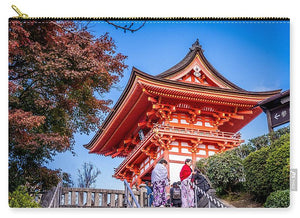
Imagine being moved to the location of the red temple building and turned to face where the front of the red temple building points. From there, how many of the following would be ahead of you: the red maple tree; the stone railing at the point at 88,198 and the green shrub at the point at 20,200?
3

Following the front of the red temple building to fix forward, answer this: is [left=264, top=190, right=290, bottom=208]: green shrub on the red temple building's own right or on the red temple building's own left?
on the red temple building's own left

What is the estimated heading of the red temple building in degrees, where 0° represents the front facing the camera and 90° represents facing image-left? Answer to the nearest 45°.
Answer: approximately 45°

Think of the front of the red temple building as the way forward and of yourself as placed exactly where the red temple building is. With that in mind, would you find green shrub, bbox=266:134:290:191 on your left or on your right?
on your left

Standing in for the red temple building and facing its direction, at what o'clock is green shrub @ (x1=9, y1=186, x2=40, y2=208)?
The green shrub is roughly at 12 o'clock from the red temple building.

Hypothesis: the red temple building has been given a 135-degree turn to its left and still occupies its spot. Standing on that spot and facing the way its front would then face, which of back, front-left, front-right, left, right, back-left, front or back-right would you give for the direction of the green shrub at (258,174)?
front-right

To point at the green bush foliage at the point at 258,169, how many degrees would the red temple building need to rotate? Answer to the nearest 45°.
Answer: approximately 90° to its left

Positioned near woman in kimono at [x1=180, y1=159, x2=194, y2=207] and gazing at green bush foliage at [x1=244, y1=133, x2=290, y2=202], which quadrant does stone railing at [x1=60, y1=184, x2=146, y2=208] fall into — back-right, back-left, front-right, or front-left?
back-right
